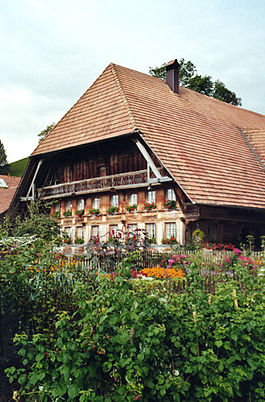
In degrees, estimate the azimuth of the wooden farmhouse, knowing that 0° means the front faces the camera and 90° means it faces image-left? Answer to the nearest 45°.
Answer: approximately 45°

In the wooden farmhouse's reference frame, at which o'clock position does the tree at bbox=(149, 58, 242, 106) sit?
The tree is roughly at 5 o'clock from the wooden farmhouse.
